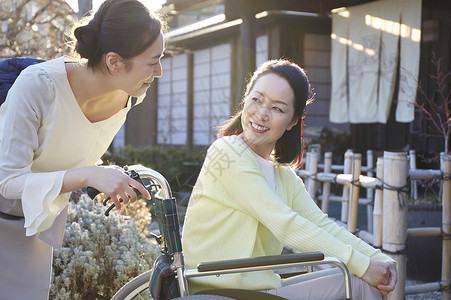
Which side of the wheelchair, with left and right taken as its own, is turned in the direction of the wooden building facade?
left

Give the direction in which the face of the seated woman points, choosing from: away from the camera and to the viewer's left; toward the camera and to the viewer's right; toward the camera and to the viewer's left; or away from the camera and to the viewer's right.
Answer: toward the camera and to the viewer's left

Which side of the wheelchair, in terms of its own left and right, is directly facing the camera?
right

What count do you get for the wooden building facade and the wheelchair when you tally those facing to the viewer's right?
1

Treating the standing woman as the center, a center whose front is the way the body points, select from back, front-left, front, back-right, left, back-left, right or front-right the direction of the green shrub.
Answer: back-left

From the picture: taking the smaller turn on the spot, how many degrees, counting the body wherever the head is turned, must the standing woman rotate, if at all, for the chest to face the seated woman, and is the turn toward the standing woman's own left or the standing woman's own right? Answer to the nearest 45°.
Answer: approximately 45° to the standing woman's own left

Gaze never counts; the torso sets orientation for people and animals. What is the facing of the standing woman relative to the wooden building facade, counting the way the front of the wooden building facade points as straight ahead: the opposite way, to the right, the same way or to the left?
to the left

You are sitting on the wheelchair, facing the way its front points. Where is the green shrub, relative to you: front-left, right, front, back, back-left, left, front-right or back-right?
left

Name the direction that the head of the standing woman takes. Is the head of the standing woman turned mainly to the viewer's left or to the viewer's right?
to the viewer's right
